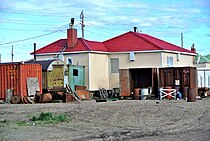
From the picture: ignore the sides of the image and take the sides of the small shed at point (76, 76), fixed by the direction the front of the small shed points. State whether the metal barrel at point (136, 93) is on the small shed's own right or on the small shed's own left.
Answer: on the small shed's own left

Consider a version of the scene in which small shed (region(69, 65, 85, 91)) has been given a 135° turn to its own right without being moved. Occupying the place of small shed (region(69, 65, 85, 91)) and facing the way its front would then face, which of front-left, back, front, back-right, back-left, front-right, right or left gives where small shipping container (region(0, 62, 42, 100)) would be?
left

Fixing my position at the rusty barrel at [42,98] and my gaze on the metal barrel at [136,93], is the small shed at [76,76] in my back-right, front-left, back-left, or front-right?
front-left

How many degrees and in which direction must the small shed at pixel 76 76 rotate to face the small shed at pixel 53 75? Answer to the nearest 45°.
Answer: approximately 45° to its right

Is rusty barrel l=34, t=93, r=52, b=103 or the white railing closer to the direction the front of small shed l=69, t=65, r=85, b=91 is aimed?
the rusty barrel

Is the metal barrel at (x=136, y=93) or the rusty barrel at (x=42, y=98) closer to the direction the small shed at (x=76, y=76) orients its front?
the rusty barrel

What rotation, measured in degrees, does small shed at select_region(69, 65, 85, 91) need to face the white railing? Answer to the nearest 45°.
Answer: approximately 45° to its left

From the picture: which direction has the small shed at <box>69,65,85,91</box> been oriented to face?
toward the camera

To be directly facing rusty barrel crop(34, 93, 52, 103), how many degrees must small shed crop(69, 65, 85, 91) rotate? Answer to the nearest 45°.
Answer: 0° — it already faces it
